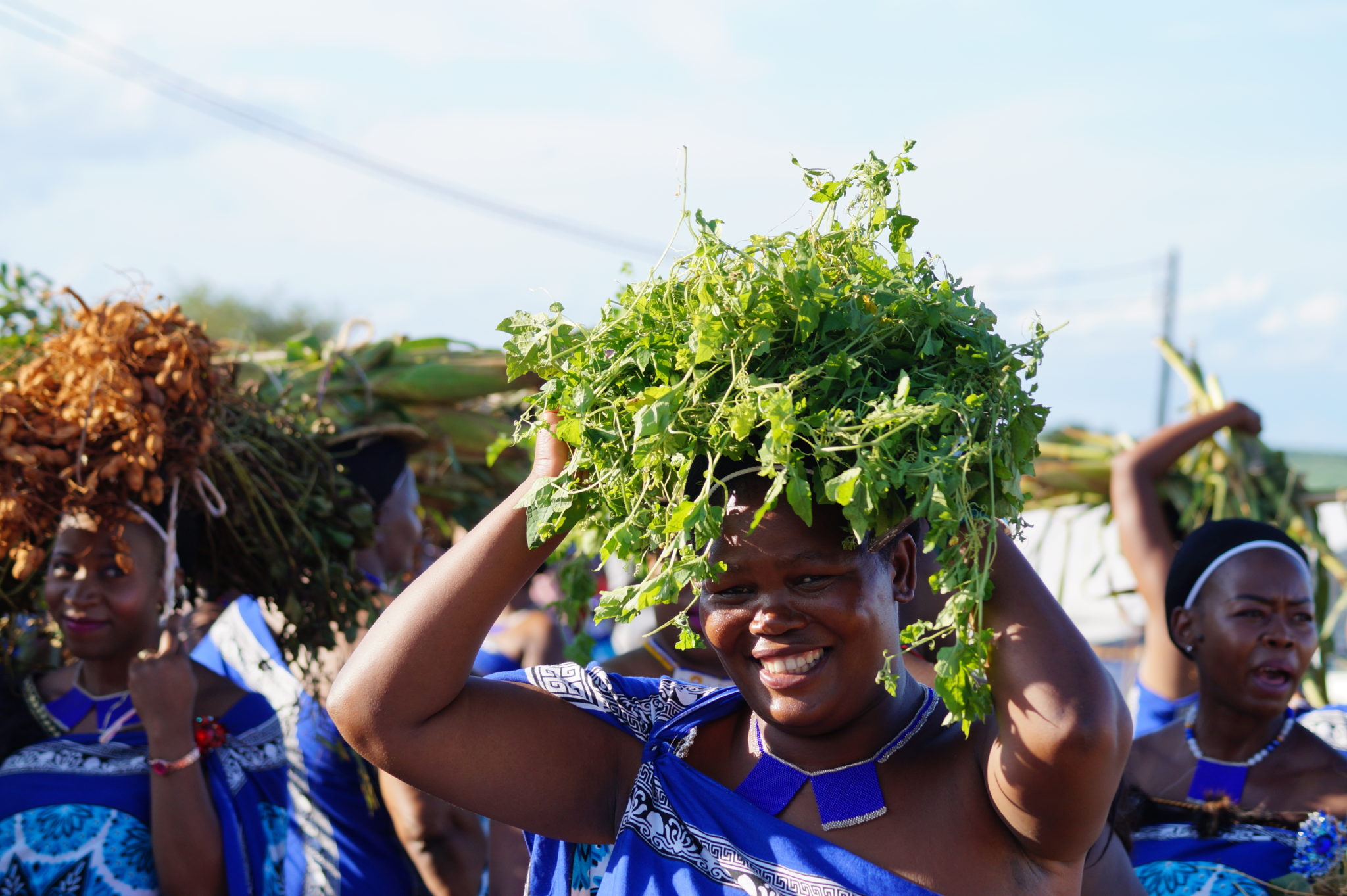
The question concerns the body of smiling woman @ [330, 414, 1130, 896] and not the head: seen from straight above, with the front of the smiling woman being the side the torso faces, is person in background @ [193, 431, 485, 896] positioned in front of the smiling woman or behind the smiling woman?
behind

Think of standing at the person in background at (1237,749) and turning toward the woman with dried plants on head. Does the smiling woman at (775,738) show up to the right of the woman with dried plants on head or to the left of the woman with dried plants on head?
left

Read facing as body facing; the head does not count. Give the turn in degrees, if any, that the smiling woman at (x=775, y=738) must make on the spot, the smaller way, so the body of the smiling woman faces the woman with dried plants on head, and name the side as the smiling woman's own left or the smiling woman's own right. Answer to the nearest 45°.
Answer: approximately 135° to the smiling woman's own right

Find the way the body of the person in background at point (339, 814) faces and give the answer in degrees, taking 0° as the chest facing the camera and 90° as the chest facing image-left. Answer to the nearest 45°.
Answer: approximately 315°

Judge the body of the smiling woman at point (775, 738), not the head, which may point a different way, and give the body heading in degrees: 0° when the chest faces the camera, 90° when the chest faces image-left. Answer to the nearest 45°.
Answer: approximately 0°

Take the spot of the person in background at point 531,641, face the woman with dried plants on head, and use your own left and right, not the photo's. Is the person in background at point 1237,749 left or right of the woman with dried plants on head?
left

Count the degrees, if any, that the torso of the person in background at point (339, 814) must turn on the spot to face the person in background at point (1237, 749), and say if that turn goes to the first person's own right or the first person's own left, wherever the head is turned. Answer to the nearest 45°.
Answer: approximately 45° to the first person's own left

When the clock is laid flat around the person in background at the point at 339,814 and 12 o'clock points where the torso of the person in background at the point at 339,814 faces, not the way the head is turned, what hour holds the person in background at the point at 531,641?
the person in background at the point at 531,641 is roughly at 8 o'clock from the person in background at the point at 339,814.
